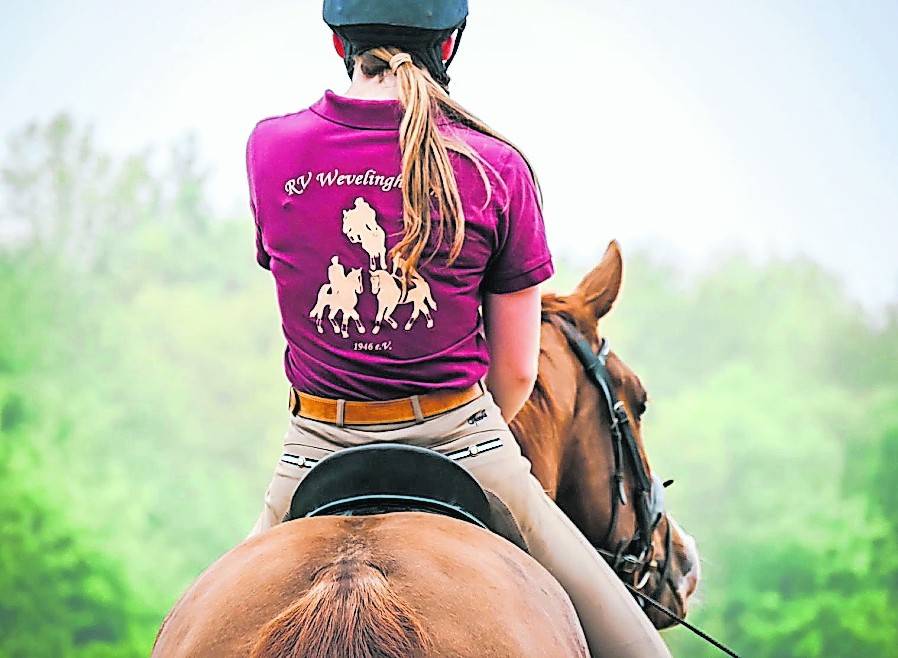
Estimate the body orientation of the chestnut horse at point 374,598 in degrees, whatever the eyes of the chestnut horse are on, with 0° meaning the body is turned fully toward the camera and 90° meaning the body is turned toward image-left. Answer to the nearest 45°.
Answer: approximately 180°
